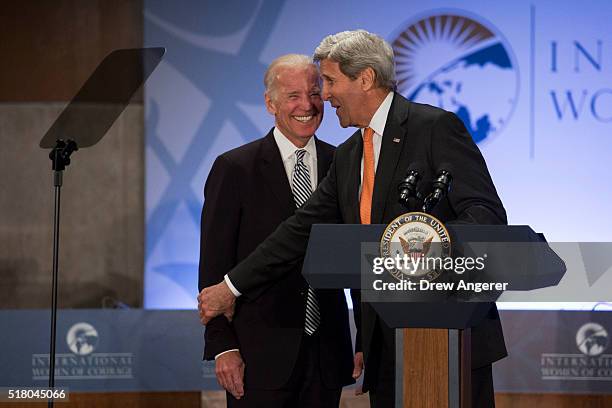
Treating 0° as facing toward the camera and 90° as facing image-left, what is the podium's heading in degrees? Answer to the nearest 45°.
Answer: approximately 0°

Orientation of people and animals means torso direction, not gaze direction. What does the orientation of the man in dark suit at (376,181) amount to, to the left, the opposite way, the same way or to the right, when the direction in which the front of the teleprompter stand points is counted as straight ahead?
the opposite way

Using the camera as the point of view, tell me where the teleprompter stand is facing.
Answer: facing away from the viewer and to the right of the viewer

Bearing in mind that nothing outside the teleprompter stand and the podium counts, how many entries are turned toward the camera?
1

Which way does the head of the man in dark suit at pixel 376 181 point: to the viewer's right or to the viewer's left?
to the viewer's left

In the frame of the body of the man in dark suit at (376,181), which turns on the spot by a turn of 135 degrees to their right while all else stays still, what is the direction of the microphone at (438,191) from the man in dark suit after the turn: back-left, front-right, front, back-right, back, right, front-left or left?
back

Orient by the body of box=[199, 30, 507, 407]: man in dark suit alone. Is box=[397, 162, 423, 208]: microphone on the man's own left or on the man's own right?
on the man's own left

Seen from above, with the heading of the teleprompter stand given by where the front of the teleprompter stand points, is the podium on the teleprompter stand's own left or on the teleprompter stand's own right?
on the teleprompter stand's own right

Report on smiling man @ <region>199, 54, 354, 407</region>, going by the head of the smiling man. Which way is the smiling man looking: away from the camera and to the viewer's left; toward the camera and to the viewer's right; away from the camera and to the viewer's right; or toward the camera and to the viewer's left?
toward the camera and to the viewer's right
